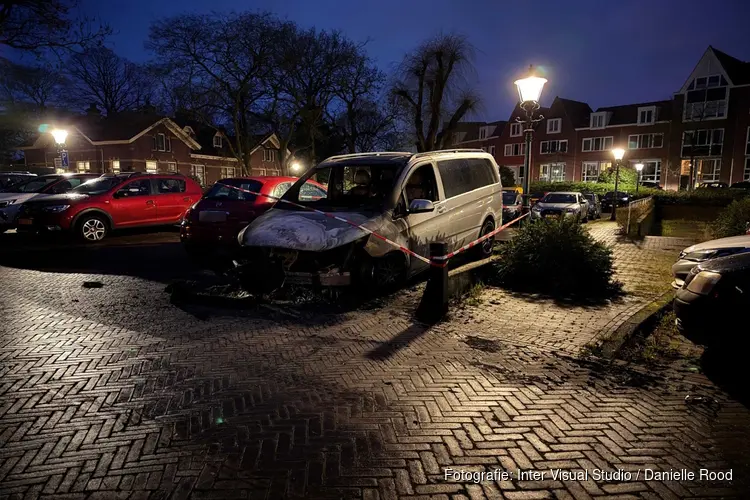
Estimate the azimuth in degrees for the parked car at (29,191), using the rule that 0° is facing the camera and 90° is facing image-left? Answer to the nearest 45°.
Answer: approximately 45°

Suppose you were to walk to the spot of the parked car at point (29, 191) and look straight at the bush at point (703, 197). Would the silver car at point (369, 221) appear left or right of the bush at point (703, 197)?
right

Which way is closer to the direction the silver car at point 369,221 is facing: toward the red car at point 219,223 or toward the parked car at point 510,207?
the red car

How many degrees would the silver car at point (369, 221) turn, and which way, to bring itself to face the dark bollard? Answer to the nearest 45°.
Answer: approximately 90° to its left

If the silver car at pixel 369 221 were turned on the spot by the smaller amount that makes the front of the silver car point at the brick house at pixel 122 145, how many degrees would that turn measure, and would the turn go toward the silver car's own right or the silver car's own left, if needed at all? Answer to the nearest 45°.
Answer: approximately 90° to the silver car's own right

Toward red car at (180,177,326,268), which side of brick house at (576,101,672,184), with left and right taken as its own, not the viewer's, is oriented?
front

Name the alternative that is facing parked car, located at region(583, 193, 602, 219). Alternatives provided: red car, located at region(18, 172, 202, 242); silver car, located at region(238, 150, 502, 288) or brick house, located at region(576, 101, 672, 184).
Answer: the brick house

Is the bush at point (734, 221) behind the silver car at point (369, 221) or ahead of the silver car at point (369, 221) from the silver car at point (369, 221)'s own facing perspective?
behind

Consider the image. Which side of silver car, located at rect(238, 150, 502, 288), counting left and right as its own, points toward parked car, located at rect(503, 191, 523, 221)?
back

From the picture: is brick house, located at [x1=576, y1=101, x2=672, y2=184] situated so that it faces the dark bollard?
yes

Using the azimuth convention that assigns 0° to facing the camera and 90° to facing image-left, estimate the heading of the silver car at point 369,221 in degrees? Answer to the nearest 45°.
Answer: approximately 45°

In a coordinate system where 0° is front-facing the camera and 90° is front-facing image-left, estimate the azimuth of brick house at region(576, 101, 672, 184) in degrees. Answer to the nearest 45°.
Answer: approximately 0°
